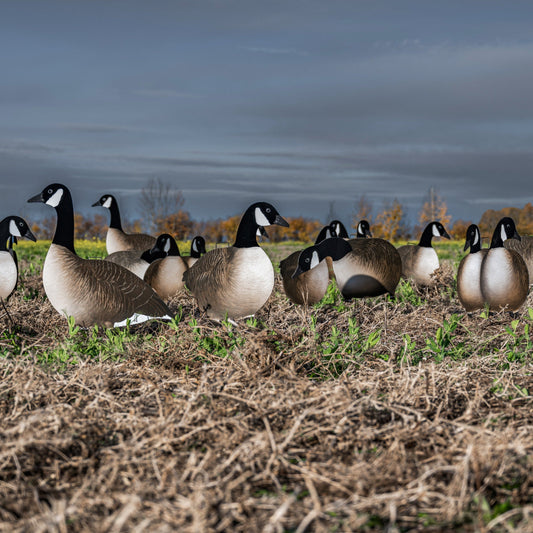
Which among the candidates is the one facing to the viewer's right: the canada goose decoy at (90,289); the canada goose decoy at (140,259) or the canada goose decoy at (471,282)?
the canada goose decoy at (140,259)

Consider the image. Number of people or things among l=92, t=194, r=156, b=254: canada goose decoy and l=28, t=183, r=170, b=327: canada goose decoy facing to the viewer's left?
2

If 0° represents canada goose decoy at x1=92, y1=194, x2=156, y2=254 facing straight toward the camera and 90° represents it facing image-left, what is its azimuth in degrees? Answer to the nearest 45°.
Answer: approximately 90°

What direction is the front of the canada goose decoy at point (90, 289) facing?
to the viewer's left

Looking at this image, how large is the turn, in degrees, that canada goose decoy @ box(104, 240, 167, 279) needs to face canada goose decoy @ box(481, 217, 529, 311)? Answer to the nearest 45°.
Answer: approximately 45° to its right

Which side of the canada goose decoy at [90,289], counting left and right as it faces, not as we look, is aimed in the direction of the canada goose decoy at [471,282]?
back

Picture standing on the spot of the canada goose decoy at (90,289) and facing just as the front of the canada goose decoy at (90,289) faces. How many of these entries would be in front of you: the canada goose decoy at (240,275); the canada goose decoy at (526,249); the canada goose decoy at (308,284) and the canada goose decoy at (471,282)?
0

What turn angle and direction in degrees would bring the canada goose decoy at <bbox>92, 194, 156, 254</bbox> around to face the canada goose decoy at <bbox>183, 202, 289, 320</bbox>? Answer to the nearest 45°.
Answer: approximately 90° to its left

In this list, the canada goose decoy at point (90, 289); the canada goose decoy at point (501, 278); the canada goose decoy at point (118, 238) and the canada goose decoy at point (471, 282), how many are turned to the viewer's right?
0
